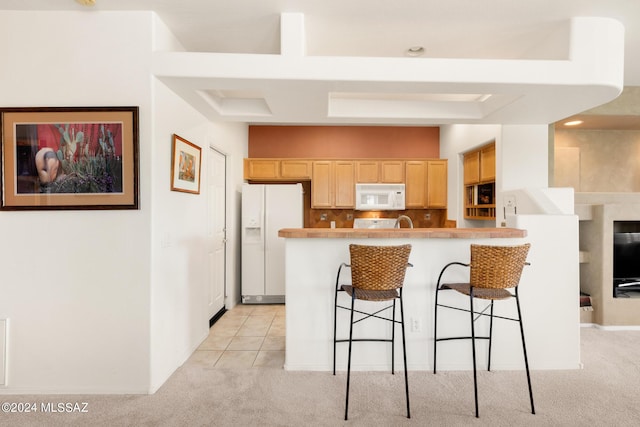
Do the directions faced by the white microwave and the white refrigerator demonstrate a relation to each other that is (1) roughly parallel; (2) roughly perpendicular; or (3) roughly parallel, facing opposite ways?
roughly parallel

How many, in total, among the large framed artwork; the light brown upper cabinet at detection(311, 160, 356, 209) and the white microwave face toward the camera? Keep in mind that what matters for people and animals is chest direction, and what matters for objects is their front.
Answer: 3

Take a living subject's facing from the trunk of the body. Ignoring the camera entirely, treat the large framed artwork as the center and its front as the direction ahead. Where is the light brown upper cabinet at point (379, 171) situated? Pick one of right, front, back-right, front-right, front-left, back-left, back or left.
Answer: left

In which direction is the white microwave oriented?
toward the camera

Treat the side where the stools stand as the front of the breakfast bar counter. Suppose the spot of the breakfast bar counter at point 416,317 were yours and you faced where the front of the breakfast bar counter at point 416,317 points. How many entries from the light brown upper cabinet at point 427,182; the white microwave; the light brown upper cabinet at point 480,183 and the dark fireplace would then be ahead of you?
0

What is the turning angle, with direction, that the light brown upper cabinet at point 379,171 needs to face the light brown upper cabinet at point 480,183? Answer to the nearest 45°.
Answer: approximately 45° to its left

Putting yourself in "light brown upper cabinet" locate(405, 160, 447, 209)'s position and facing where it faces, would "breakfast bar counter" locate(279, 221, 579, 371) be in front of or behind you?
in front

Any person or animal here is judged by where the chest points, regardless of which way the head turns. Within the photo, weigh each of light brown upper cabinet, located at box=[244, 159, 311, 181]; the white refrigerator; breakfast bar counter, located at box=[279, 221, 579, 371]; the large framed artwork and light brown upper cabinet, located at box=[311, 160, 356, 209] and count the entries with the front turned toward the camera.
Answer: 5

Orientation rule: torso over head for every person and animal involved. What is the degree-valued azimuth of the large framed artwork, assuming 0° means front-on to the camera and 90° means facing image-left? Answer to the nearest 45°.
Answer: approximately 0°

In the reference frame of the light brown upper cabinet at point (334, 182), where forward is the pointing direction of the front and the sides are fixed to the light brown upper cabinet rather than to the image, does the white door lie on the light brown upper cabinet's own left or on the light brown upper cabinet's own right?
on the light brown upper cabinet's own right

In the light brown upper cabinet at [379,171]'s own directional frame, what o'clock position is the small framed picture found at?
The small framed picture is roughly at 1 o'clock from the light brown upper cabinet.

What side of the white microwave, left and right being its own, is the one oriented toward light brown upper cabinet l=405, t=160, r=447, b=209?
left

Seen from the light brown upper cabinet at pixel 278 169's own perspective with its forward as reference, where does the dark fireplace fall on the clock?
The dark fireplace is roughly at 10 o'clock from the light brown upper cabinet.

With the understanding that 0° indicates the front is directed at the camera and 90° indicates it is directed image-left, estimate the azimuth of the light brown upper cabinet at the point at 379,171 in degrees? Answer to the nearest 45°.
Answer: approximately 0°

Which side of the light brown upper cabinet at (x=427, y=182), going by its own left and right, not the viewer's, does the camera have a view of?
front

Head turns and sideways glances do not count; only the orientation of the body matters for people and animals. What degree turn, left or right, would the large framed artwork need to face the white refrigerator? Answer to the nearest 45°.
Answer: approximately 135° to its left
